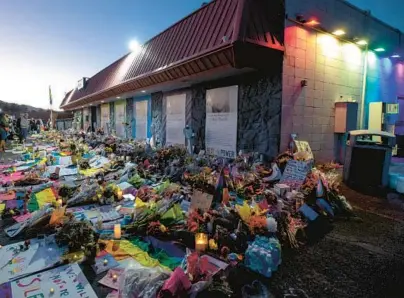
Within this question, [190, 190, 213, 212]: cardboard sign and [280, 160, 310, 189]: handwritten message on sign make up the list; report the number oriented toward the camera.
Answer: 2

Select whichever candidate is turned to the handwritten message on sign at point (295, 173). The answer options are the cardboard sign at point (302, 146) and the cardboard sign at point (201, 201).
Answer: the cardboard sign at point (302, 146)

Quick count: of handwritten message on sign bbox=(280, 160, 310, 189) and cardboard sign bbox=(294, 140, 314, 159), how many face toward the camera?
2

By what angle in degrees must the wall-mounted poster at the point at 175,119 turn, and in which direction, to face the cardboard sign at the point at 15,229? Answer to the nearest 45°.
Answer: approximately 45° to its left

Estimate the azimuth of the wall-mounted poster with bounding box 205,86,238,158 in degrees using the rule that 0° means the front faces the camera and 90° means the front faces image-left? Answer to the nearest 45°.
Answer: approximately 45°

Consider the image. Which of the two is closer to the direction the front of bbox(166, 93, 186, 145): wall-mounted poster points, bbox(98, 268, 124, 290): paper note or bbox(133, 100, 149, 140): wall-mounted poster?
the paper note

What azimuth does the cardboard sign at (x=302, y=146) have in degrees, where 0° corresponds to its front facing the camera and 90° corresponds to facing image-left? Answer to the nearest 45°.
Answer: approximately 0°

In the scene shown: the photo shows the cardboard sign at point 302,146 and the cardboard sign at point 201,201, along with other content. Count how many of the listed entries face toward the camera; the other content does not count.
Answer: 2

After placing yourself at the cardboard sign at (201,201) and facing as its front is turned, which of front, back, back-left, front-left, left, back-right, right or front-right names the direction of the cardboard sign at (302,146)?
back-left

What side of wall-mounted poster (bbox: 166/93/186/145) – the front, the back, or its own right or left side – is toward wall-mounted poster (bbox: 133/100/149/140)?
right

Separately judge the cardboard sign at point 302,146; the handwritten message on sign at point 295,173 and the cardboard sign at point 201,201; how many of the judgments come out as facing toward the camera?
3

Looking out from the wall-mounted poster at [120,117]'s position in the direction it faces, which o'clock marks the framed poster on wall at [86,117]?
The framed poster on wall is roughly at 4 o'clock from the wall-mounted poster.
